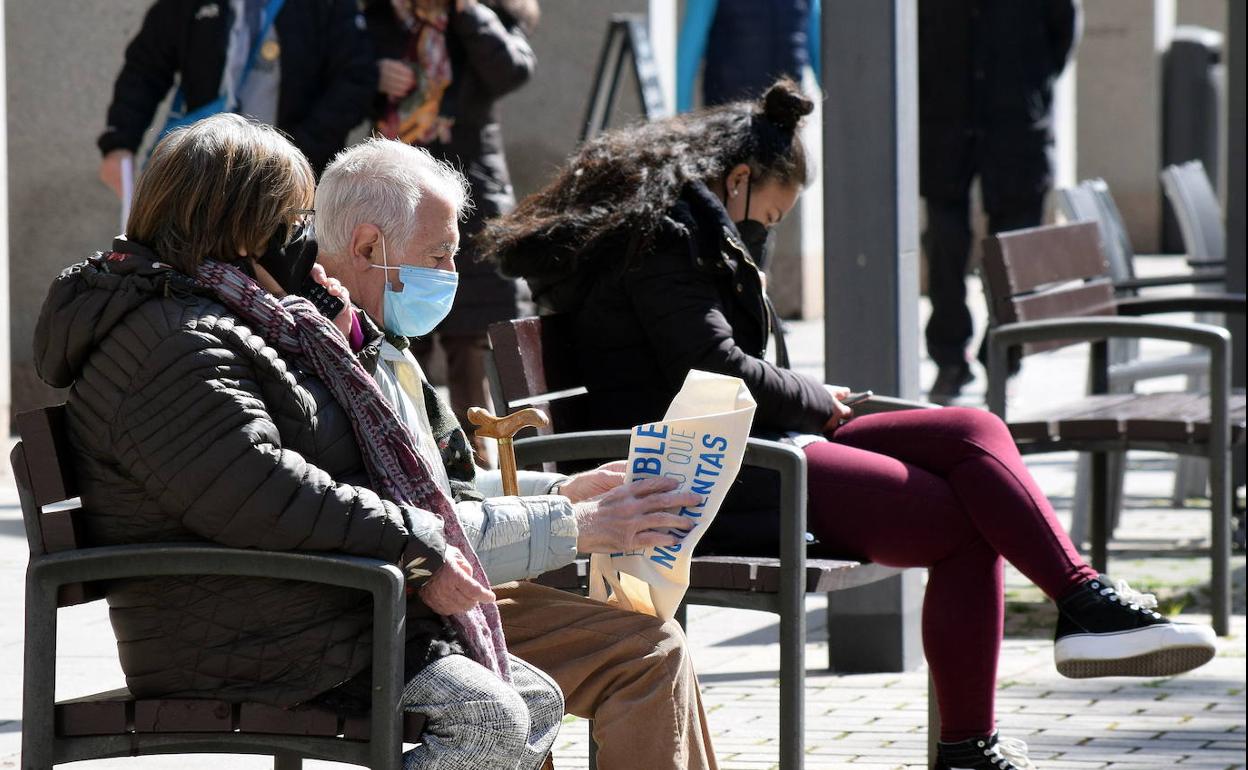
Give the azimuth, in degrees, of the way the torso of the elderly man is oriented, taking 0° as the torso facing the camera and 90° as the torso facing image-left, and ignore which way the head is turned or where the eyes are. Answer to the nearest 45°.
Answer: approximately 270°

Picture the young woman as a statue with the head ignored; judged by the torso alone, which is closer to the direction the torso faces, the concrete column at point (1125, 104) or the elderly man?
the concrete column

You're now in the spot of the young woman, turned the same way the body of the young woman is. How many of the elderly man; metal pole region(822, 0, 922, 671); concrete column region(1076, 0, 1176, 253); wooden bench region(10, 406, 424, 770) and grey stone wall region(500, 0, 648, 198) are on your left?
3

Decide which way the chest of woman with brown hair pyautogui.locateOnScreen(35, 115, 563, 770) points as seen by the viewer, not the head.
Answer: to the viewer's right

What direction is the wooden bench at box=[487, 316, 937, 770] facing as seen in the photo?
to the viewer's right

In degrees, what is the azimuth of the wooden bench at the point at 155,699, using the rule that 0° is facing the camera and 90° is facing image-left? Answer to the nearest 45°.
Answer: approximately 270°

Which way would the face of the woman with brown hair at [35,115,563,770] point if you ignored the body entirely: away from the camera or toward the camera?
away from the camera

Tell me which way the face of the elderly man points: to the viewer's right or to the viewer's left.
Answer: to the viewer's right

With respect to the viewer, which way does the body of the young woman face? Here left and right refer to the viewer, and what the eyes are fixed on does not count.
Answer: facing to the right of the viewer

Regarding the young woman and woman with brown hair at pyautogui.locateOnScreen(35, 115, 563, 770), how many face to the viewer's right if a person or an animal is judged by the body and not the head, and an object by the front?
2
